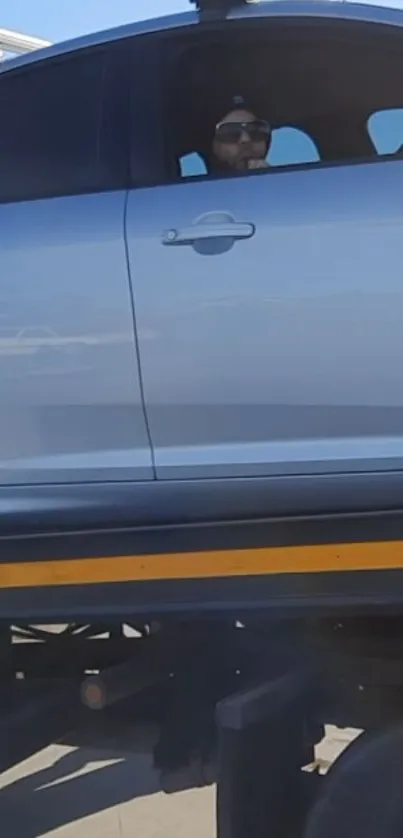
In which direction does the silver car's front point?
to the viewer's right
